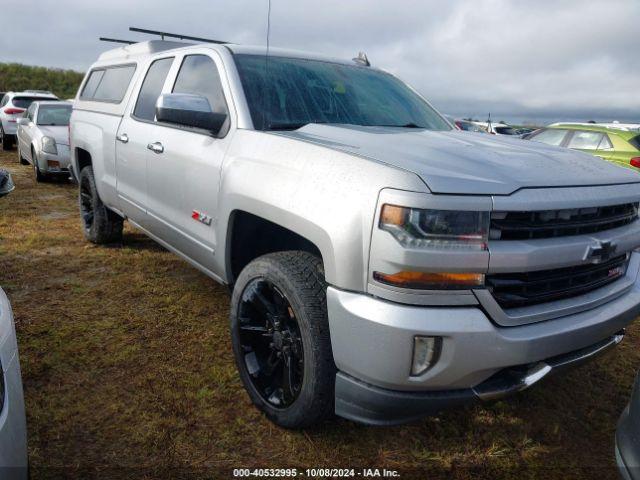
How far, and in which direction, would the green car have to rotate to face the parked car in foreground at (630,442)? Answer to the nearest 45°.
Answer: approximately 135° to its left

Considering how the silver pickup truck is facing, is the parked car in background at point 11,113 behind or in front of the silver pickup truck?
behind

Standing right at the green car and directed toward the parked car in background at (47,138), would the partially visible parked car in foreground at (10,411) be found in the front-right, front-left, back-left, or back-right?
front-left

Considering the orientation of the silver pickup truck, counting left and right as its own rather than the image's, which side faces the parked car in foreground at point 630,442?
front

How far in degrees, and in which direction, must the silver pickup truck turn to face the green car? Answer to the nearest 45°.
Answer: approximately 90° to its left

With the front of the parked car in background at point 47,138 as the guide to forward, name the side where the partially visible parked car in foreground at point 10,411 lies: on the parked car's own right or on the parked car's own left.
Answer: on the parked car's own right

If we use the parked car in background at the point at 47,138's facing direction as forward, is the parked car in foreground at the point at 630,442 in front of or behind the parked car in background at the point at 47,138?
in front

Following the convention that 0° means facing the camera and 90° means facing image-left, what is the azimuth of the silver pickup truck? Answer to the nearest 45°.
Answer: approximately 315°

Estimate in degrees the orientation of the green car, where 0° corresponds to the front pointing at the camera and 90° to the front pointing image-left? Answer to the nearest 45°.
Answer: approximately 135°

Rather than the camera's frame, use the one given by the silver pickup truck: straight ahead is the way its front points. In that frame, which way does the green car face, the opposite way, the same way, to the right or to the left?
the opposite way

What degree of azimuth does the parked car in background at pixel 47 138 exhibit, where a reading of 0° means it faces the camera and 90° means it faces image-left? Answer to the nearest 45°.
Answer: approximately 315°

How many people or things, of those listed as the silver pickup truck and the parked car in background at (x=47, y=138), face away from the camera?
0
